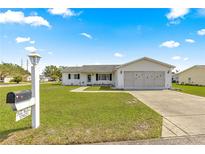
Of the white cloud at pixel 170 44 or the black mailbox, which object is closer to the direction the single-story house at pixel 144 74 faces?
the black mailbox

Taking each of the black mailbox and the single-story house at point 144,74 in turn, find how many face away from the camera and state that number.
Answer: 0

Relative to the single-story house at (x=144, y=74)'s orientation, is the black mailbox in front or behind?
in front

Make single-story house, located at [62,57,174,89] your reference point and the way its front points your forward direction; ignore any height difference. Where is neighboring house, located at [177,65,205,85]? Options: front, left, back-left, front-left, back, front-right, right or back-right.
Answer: back-left

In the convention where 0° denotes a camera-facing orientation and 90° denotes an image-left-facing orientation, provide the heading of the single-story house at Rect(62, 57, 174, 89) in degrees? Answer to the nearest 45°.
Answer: approximately 0°

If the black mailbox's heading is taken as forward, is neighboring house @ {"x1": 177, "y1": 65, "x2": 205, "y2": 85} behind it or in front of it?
behind

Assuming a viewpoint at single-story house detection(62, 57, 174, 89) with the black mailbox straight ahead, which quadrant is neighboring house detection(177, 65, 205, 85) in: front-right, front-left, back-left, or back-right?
back-left

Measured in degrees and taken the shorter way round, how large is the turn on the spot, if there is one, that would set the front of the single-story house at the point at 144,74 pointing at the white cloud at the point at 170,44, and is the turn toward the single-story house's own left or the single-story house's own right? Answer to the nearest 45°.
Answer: approximately 135° to the single-story house's own left

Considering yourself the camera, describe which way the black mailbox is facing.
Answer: facing the viewer and to the left of the viewer
